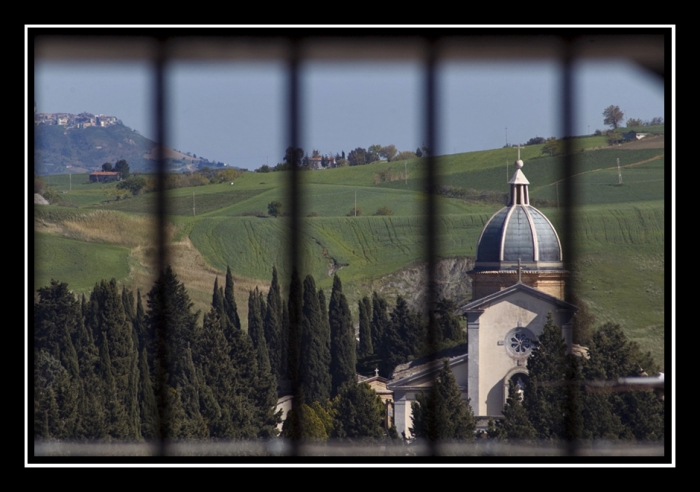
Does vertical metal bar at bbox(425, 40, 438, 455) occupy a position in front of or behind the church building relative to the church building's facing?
in front

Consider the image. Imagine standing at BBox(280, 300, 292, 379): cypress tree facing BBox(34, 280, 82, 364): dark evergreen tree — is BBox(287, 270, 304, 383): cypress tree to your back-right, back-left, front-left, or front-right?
back-left

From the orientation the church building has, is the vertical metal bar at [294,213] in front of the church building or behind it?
in front

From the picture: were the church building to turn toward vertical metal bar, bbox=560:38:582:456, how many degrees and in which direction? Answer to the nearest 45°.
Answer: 0° — it already faces it

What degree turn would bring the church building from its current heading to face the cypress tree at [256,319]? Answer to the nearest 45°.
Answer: approximately 45° to its right

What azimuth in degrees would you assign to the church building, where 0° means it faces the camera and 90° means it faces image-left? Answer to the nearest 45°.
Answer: approximately 0°

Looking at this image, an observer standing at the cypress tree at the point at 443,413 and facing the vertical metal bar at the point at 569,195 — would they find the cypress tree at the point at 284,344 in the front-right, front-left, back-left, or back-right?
back-right

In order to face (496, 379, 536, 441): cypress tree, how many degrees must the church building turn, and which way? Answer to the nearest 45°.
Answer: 0° — it already faces it

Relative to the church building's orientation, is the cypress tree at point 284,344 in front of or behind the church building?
in front
